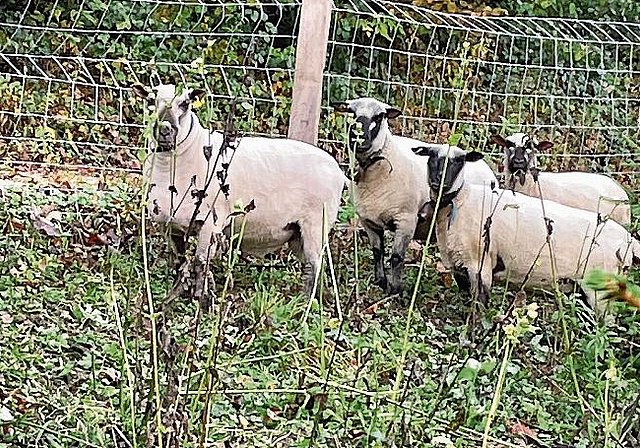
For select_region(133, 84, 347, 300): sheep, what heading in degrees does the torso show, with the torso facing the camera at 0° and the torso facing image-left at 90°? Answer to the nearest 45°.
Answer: approximately 45°

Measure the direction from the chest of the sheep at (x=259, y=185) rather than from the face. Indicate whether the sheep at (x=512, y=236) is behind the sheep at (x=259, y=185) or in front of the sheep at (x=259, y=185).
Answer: behind

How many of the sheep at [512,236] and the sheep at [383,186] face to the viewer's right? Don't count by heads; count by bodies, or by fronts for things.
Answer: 0

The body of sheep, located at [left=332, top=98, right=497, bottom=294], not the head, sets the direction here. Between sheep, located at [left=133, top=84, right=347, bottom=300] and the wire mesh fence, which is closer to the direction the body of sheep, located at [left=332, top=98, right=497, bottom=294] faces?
the sheep

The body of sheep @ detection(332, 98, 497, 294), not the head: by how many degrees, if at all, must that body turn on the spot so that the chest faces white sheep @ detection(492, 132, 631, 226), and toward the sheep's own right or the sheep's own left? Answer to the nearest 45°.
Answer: approximately 180°

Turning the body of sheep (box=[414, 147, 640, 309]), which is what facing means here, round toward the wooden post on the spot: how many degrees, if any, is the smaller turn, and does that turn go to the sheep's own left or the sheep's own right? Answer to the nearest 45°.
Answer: approximately 45° to the sheep's own right

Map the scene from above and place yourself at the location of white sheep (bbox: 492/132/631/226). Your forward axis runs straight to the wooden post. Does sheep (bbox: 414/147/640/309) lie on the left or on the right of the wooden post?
left

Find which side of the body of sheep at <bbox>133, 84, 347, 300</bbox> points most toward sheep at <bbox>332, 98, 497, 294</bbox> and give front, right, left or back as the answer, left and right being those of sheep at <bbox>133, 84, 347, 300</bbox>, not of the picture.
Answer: back

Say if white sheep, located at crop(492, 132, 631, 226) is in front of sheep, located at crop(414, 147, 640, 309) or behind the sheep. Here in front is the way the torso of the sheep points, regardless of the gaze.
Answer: behind

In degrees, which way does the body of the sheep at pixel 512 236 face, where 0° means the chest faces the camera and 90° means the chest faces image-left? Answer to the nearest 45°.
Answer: approximately 45°

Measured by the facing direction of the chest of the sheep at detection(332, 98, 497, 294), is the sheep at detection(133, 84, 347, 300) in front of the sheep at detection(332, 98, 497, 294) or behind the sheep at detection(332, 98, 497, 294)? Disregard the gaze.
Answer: in front
